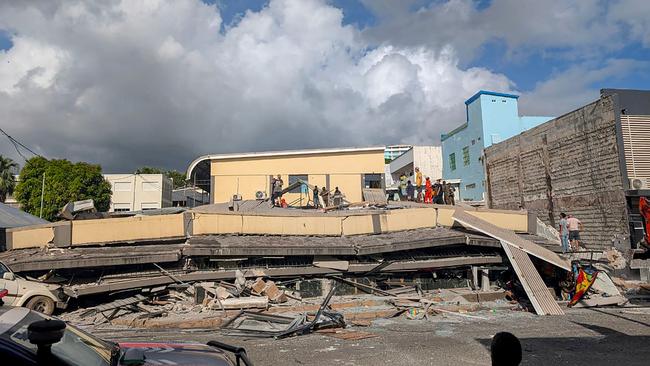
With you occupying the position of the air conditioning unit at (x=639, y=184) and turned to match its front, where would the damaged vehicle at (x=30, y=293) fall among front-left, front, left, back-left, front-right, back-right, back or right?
front-right

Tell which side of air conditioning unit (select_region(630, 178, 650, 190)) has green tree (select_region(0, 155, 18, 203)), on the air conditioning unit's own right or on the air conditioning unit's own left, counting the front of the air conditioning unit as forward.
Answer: on the air conditioning unit's own right

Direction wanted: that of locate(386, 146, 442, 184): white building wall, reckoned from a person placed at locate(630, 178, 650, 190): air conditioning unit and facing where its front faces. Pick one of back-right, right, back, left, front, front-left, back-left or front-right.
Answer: back-right

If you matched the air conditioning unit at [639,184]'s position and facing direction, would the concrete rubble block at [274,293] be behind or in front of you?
in front

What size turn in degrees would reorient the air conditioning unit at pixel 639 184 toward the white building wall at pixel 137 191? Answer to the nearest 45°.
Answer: approximately 90° to its right

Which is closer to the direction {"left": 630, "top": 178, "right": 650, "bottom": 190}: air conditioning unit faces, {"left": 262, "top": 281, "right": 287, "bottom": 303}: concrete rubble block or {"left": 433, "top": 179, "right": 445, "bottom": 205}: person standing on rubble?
the concrete rubble block

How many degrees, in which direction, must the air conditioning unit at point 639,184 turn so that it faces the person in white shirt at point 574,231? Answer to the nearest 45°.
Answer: approximately 45° to its right

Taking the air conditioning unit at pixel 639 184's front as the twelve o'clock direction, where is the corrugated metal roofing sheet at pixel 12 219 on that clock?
The corrugated metal roofing sheet is roughly at 2 o'clock from the air conditioning unit.

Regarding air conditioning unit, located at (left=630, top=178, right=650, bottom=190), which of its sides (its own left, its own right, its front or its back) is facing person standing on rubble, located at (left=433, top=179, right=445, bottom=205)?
right

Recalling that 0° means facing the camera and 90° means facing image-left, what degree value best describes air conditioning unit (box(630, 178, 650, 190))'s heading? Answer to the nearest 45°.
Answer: approximately 0°

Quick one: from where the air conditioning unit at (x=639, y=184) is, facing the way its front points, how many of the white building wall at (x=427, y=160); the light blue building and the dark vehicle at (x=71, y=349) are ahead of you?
1
